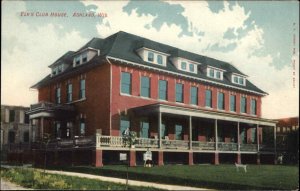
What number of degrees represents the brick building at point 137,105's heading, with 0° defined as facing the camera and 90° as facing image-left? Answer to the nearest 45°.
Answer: approximately 315°

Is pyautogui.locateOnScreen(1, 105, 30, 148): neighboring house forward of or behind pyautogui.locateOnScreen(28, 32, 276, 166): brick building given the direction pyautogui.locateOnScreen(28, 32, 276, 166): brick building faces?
behind
